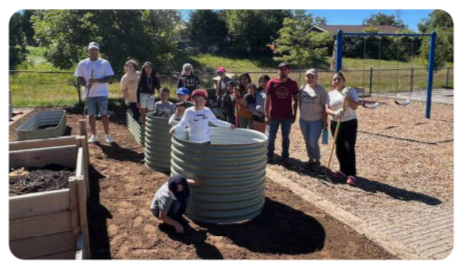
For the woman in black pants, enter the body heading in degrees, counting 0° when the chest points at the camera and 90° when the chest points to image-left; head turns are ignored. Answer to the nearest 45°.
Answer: approximately 45°

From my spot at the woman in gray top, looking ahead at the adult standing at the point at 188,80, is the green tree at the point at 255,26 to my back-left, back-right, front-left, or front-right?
front-right

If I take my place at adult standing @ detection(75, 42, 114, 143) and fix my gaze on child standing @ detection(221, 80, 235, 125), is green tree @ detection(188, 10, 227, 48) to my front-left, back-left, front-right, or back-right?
front-left

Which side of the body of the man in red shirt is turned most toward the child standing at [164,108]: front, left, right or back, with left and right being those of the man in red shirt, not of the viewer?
right

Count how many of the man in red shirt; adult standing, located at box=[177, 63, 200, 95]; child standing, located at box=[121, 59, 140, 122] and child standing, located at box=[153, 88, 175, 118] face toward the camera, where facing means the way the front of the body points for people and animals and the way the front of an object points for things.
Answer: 4

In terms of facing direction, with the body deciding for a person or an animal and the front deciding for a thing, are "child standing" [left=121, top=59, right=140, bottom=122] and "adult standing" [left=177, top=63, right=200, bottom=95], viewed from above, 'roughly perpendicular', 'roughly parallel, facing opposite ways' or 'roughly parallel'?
roughly parallel

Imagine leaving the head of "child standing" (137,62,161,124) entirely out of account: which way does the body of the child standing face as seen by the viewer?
toward the camera

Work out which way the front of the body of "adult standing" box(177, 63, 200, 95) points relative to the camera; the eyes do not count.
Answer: toward the camera

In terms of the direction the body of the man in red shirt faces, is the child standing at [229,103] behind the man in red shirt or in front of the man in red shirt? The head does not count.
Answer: behind

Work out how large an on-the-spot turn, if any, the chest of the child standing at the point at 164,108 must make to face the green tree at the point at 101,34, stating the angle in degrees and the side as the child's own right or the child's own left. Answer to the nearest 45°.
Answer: approximately 180°

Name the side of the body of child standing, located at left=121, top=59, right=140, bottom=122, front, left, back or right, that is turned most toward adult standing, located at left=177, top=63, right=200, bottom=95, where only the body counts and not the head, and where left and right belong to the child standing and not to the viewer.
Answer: left

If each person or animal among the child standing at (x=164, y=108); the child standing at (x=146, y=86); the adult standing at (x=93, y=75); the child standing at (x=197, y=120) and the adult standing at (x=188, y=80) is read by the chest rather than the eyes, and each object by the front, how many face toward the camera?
5
